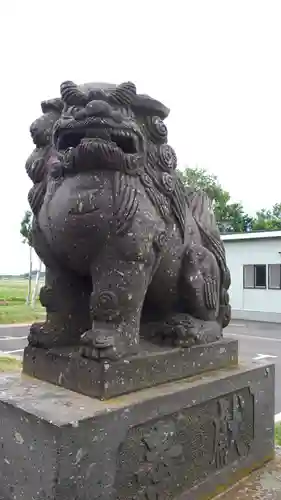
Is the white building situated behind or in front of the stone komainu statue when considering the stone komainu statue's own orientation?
behind

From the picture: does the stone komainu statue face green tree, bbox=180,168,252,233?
no

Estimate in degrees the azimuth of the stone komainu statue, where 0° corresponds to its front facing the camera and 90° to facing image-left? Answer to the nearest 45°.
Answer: approximately 45°
